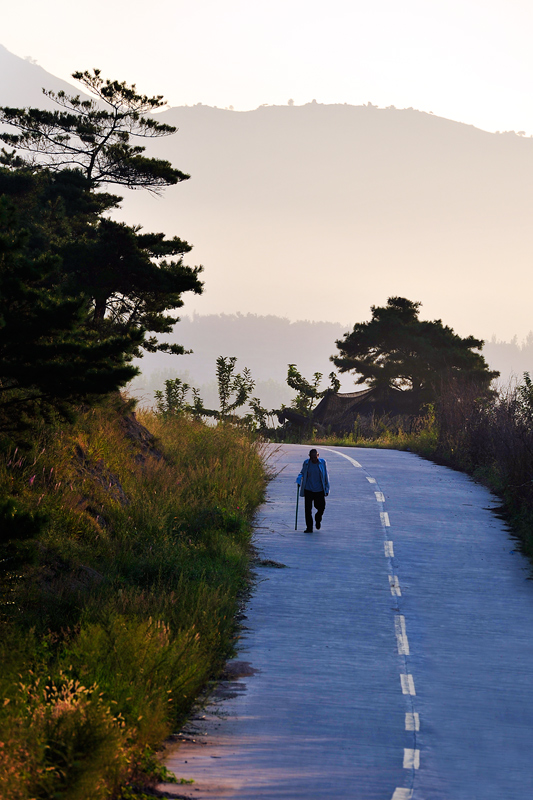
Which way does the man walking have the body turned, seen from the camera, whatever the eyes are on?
toward the camera
